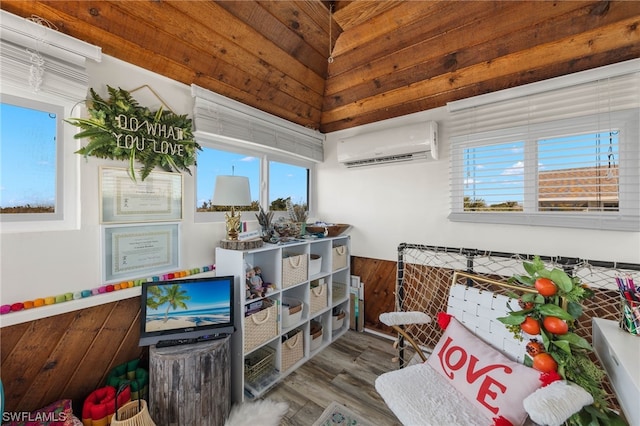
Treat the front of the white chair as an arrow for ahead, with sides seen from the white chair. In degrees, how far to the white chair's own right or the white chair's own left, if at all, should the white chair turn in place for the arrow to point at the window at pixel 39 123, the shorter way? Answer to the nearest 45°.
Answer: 0° — it already faces it

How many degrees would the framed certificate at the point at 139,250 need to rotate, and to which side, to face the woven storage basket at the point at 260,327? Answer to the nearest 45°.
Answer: approximately 45° to its left

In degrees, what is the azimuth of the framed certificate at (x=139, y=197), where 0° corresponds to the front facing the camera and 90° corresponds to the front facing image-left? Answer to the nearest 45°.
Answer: approximately 315°

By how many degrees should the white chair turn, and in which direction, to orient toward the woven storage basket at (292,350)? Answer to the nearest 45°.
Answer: approximately 45° to its right

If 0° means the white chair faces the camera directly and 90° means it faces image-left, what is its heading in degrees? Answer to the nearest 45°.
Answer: approximately 45°

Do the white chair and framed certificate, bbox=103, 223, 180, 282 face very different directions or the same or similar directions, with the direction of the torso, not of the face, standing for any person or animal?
very different directions

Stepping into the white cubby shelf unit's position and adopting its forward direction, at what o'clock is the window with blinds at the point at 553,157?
The window with blinds is roughly at 11 o'clock from the white cubby shelf unit.

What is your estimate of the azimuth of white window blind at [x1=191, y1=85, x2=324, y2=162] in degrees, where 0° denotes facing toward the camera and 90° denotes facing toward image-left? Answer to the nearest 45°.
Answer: approximately 315°

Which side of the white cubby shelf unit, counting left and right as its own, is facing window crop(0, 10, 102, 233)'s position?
right

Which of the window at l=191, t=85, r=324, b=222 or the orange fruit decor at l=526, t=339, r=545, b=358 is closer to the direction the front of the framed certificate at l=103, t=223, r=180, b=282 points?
the orange fruit decor
